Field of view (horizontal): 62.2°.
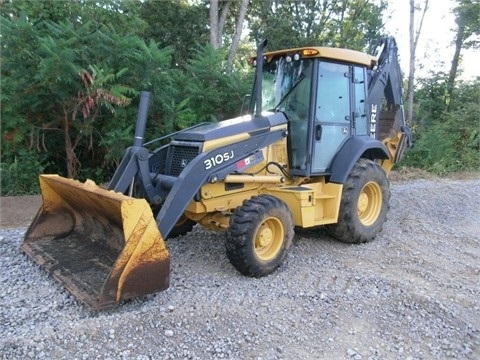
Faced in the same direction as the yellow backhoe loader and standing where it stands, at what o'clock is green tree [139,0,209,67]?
The green tree is roughly at 4 o'clock from the yellow backhoe loader.

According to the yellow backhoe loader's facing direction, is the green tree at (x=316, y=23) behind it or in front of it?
behind

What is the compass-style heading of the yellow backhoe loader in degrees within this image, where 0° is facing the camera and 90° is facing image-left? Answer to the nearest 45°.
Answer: approximately 45°

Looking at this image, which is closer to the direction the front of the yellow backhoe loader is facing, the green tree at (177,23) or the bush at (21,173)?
the bush

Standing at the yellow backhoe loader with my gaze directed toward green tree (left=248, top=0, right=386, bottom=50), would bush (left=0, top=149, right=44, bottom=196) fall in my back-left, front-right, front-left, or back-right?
front-left

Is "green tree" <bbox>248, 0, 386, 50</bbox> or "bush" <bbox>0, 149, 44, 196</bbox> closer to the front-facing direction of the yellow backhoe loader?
the bush

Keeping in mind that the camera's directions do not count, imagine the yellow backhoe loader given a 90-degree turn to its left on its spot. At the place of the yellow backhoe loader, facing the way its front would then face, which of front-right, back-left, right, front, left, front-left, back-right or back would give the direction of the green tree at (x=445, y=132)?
left

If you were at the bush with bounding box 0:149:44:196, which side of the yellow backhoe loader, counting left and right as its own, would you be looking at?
right

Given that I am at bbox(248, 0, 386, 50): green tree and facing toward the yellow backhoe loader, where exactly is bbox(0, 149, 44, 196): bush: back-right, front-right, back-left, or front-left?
front-right
